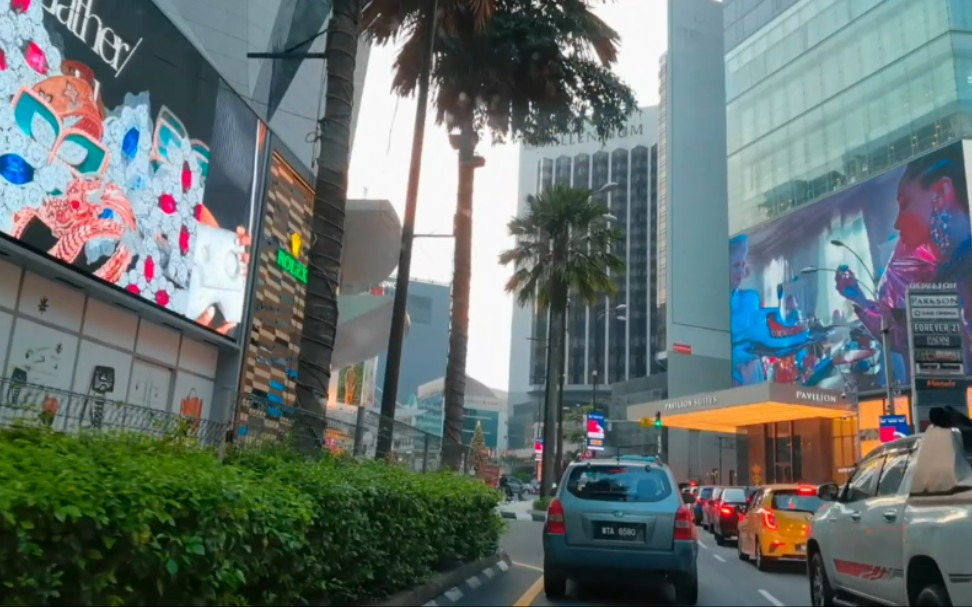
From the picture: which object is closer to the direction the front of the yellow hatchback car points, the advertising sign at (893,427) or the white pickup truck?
the advertising sign

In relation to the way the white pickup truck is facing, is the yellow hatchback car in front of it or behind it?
in front

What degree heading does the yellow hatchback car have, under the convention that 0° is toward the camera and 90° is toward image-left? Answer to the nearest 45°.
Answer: approximately 135°

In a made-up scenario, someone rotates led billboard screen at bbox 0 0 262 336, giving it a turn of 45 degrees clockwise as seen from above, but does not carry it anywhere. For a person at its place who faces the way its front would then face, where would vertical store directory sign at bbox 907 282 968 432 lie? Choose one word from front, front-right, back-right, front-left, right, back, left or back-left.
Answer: left

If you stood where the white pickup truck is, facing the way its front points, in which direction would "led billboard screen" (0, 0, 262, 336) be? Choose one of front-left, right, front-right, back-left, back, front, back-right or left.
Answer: front-left

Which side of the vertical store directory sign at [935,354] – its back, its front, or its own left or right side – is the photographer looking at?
front

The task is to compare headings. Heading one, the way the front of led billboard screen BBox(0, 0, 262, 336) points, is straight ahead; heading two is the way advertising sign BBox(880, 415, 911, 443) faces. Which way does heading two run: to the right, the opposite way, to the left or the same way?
to the right

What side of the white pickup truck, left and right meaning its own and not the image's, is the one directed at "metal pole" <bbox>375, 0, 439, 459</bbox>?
front

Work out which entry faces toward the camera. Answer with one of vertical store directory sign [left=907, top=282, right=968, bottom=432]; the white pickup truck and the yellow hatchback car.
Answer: the vertical store directory sign

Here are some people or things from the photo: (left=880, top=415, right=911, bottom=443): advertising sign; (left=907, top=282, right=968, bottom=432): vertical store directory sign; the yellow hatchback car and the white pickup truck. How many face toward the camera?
2

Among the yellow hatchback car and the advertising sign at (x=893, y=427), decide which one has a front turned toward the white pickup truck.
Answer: the advertising sign

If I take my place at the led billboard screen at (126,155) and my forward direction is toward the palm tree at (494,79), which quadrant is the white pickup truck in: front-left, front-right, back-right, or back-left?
front-right

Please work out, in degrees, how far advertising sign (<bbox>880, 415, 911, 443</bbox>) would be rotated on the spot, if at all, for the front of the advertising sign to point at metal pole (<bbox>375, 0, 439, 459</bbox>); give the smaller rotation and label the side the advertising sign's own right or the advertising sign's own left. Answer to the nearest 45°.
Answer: approximately 45° to the advertising sign's own right

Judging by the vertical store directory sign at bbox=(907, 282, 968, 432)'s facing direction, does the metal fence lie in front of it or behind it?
in front

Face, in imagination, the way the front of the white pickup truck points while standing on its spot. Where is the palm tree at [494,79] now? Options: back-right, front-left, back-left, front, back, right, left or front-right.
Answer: front

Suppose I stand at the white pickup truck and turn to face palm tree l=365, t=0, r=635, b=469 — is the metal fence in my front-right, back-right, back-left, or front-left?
front-left

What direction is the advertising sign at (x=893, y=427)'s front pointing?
toward the camera

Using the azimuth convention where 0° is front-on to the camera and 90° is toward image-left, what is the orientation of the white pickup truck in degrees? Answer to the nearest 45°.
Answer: approximately 135°
